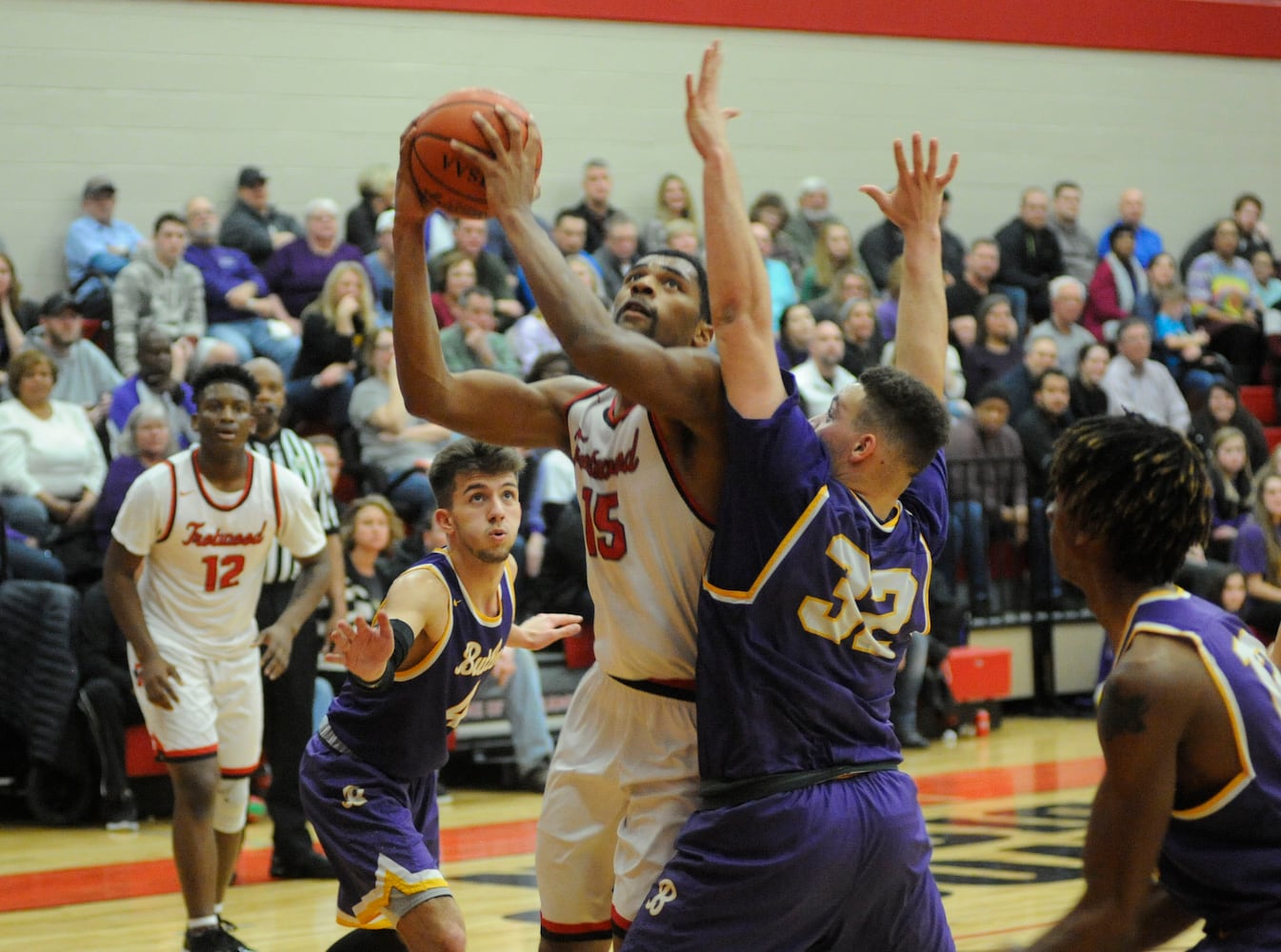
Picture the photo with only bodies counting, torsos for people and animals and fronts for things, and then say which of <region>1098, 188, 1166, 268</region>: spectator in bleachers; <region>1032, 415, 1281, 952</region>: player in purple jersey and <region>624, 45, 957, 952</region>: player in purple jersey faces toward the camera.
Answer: the spectator in bleachers

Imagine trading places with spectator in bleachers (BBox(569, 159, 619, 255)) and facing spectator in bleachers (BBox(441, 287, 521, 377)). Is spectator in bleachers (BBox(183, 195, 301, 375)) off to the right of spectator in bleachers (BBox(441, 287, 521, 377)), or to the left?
right

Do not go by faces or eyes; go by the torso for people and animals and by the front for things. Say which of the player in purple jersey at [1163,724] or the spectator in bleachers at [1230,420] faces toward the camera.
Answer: the spectator in bleachers

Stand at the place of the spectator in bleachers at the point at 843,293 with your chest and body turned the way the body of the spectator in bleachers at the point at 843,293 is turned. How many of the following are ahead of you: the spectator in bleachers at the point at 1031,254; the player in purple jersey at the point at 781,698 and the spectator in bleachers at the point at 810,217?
1

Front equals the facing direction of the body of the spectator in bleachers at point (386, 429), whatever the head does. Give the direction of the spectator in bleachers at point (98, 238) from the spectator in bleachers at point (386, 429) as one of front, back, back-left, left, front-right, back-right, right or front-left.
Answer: back

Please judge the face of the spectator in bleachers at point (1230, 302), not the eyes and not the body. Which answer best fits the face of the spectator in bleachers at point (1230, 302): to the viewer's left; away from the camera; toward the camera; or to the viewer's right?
toward the camera

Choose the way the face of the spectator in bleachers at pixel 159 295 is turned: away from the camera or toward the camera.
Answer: toward the camera

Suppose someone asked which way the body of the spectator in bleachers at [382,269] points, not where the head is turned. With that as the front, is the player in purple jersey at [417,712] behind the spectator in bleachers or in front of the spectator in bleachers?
in front

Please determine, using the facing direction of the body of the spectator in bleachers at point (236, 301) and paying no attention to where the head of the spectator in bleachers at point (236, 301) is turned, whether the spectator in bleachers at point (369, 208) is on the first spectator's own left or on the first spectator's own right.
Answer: on the first spectator's own left

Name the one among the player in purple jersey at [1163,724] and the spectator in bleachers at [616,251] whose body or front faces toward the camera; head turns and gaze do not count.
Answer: the spectator in bleachers

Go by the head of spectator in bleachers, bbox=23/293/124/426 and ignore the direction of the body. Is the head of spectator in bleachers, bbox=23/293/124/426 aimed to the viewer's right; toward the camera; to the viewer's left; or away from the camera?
toward the camera

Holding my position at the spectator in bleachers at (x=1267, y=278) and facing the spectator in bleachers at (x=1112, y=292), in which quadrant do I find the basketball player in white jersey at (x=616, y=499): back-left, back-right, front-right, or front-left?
front-left

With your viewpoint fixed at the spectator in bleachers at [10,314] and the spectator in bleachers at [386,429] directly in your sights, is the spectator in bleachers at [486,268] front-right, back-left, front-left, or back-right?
front-left

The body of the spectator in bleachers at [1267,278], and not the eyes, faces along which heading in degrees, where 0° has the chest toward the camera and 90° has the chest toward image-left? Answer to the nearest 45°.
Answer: approximately 45°

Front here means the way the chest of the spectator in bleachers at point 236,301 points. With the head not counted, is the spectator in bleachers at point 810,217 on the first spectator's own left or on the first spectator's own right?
on the first spectator's own left

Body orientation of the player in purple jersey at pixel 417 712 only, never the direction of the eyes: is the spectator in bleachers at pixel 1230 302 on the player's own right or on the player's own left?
on the player's own left

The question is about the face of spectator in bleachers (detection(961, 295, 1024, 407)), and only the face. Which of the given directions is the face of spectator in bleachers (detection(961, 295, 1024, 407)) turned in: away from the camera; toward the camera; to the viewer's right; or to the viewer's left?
toward the camera

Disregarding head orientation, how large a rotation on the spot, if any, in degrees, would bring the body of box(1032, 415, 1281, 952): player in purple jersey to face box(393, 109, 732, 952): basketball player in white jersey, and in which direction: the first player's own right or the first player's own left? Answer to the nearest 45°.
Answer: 0° — they already face them
